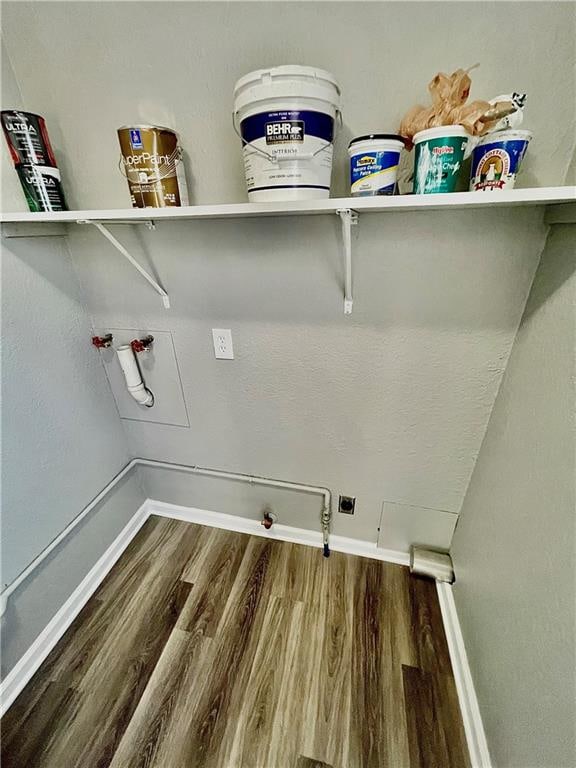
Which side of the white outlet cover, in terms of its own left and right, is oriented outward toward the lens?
front

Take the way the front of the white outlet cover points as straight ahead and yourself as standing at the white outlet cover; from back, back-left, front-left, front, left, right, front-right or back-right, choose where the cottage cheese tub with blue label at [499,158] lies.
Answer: front-left

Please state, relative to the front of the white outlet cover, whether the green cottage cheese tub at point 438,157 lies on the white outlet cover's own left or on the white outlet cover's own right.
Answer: on the white outlet cover's own left

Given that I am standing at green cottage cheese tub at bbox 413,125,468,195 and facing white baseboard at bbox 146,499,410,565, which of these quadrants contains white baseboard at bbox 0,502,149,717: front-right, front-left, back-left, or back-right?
front-left

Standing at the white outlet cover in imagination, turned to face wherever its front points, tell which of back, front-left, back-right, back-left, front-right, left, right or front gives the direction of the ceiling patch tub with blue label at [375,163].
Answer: front-left

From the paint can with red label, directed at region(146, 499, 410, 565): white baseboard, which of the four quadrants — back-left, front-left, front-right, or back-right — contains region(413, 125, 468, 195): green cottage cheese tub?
front-right

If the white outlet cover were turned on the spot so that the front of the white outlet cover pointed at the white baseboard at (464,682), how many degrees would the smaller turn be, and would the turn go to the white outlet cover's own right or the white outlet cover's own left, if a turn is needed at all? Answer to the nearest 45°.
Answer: approximately 45° to the white outlet cover's own left
